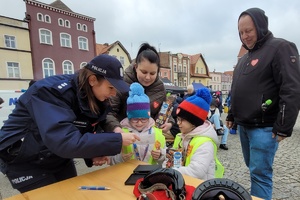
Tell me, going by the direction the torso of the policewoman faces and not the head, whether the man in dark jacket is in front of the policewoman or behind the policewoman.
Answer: in front

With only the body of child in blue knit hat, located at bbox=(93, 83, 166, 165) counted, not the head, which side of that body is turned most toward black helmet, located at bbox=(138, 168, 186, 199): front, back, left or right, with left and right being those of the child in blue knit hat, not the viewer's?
front

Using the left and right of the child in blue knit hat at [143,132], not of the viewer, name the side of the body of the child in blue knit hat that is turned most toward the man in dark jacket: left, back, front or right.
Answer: left

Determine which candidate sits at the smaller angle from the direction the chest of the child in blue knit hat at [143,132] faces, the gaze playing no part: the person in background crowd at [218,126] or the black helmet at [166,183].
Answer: the black helmet

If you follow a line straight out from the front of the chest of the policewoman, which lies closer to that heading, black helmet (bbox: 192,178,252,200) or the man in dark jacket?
the man in dark jacket

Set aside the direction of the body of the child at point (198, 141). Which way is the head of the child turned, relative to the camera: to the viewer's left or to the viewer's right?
to the viewer's left

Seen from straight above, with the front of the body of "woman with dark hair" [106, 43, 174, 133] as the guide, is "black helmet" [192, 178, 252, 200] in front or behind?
in front

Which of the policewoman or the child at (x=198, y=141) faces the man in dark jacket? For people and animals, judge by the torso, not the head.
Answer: the policewoman

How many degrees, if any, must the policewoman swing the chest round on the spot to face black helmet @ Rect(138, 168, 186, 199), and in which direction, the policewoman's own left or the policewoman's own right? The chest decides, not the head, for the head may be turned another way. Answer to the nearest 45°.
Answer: approximately 45° to the policewoman's own right

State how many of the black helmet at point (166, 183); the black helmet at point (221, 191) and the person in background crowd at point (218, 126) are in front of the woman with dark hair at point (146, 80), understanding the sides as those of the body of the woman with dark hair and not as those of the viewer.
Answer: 2

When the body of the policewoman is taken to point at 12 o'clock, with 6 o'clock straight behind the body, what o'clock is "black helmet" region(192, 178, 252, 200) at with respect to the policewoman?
The black helmet is roughly at 2 o'clock from the policewoman.

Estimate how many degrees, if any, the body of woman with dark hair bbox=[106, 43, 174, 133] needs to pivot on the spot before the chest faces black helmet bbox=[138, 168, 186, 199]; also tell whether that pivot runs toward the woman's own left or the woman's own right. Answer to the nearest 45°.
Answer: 0° — they already face it

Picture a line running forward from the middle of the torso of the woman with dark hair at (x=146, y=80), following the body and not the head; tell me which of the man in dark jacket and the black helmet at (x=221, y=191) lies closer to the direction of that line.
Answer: the black helmet

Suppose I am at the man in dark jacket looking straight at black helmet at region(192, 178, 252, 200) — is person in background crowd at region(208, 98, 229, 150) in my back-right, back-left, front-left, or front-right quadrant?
back-right

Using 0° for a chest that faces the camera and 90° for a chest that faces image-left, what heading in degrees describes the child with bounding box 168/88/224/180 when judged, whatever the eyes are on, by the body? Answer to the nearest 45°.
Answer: approximately 90°
